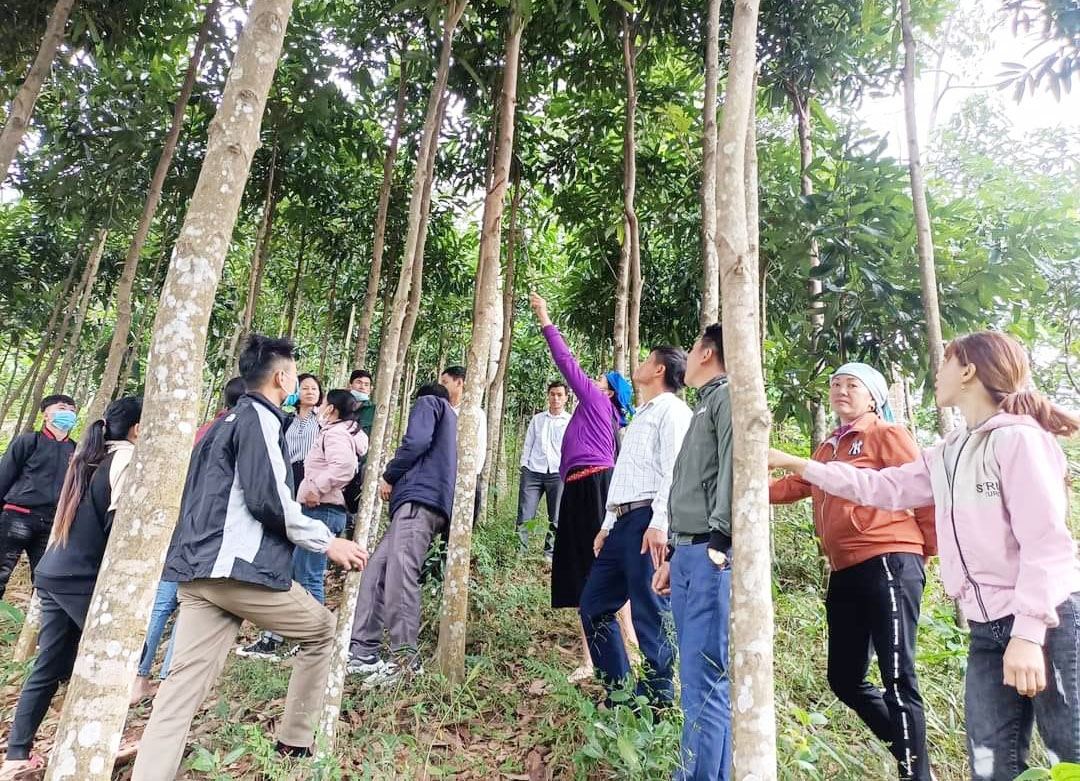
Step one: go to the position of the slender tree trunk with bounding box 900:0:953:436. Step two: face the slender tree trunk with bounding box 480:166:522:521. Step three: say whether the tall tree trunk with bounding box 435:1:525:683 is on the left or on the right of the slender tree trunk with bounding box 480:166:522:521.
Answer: left

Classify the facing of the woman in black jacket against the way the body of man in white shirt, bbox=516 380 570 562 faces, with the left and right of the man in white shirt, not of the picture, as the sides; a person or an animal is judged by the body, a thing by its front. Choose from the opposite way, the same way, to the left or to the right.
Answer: the opposite way

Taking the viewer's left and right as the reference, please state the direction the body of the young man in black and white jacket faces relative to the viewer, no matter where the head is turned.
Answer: facing away from the viewer and to the right of the viewer

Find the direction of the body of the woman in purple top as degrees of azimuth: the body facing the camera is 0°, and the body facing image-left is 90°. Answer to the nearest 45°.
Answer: approximately 90°

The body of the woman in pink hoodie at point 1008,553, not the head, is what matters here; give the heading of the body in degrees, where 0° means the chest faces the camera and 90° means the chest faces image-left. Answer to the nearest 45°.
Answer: approximately 45°
